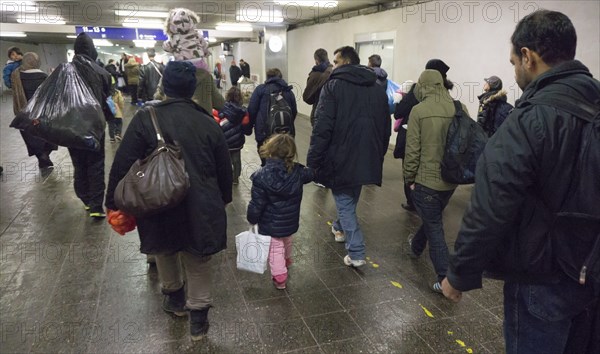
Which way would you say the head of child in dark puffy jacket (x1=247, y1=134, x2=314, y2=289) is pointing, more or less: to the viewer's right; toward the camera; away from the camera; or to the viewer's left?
away from the camera

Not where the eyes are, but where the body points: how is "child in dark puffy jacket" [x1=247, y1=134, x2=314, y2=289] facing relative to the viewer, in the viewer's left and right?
facing away from the viewer

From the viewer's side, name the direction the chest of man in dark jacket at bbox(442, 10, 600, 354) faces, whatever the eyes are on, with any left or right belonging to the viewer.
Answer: facing away from the viewer and to the left of the viewer

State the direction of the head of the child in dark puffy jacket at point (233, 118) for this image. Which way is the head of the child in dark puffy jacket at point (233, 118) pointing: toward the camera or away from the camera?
away from the camera

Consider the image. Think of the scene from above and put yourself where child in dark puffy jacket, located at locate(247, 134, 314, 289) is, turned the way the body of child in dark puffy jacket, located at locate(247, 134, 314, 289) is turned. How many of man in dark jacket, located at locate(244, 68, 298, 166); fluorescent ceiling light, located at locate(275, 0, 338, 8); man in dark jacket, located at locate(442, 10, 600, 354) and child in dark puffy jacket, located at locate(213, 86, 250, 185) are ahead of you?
3

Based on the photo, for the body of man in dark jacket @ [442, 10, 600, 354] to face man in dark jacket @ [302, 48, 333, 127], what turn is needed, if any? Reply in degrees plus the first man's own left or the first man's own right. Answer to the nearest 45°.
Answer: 0° — they already face them
